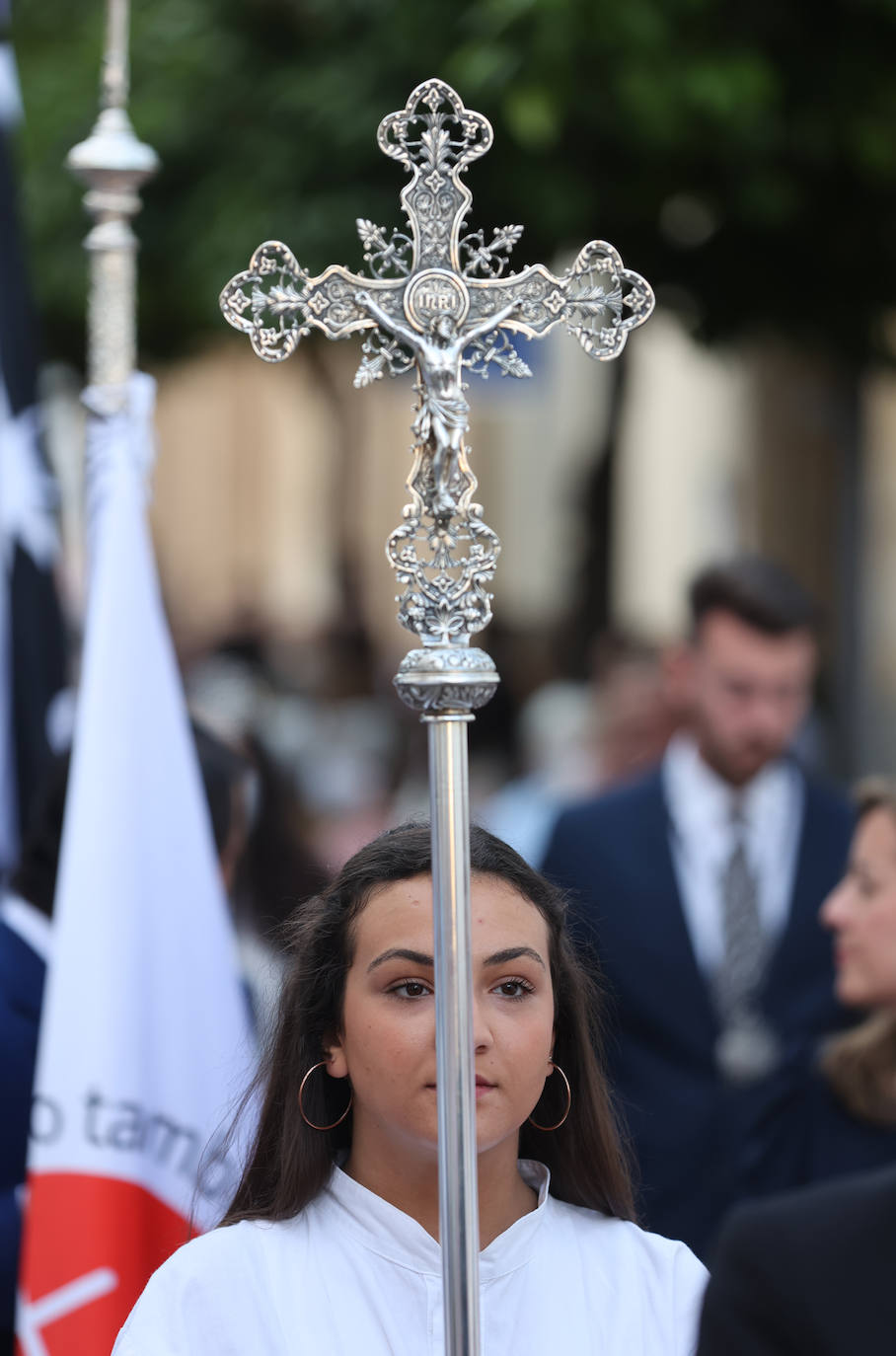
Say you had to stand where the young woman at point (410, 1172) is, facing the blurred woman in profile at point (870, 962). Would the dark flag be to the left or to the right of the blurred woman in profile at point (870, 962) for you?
left

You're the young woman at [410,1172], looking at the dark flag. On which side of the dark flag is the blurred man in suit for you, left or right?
right

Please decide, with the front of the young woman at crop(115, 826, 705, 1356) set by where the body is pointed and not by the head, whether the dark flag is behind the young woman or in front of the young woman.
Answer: behind

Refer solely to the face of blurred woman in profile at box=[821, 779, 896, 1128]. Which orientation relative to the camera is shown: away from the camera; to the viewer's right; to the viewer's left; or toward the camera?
to the viewer's left
